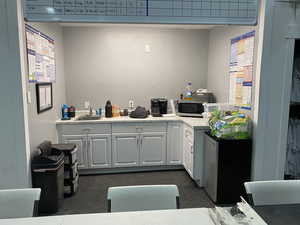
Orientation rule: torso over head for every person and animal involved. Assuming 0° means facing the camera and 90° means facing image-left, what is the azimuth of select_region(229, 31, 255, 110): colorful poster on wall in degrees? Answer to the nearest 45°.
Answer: approximately 45°

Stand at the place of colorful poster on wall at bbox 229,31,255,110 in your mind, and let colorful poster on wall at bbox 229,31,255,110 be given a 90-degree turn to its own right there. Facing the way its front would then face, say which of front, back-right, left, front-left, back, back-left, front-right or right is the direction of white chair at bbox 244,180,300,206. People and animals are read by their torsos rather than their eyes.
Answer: back-left

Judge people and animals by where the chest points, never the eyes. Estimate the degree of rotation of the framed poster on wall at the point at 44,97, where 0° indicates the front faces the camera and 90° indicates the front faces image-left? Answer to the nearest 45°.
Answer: approximately 315°

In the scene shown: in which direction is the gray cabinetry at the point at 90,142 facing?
toward the camera

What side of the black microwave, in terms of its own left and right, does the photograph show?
front

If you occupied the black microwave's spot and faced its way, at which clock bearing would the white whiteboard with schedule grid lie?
The white whiteboard with schedule grid is roughly at 12 o'clock from the black microwave.

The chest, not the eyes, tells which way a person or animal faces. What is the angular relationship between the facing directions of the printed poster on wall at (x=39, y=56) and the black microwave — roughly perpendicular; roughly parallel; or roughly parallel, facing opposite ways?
roughly perpendicular

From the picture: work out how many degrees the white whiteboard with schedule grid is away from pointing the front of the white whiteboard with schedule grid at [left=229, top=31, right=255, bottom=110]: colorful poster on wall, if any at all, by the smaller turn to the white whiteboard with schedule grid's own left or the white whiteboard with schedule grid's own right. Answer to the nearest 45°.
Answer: approximately 135° to the white whiteboard with schedule grid's own left

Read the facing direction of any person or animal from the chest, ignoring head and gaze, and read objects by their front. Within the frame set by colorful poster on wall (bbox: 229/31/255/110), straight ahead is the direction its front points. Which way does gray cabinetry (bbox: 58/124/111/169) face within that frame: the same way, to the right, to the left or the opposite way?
to the left

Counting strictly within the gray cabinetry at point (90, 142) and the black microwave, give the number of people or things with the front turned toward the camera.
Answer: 2

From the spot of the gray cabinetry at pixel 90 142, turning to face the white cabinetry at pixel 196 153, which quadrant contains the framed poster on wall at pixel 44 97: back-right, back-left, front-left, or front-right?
back-right

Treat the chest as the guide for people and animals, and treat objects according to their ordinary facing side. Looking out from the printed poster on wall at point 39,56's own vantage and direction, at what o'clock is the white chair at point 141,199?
The white chair is roughly at 1 o'clock from the printed poster on wall.

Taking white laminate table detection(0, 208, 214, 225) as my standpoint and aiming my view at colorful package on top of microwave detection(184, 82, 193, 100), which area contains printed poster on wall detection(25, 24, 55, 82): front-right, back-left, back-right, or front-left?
front-left

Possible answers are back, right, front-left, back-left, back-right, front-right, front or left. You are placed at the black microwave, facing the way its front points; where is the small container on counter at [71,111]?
right

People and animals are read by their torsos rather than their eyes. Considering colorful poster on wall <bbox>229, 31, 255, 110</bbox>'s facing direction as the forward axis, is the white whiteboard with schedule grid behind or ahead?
ahead
